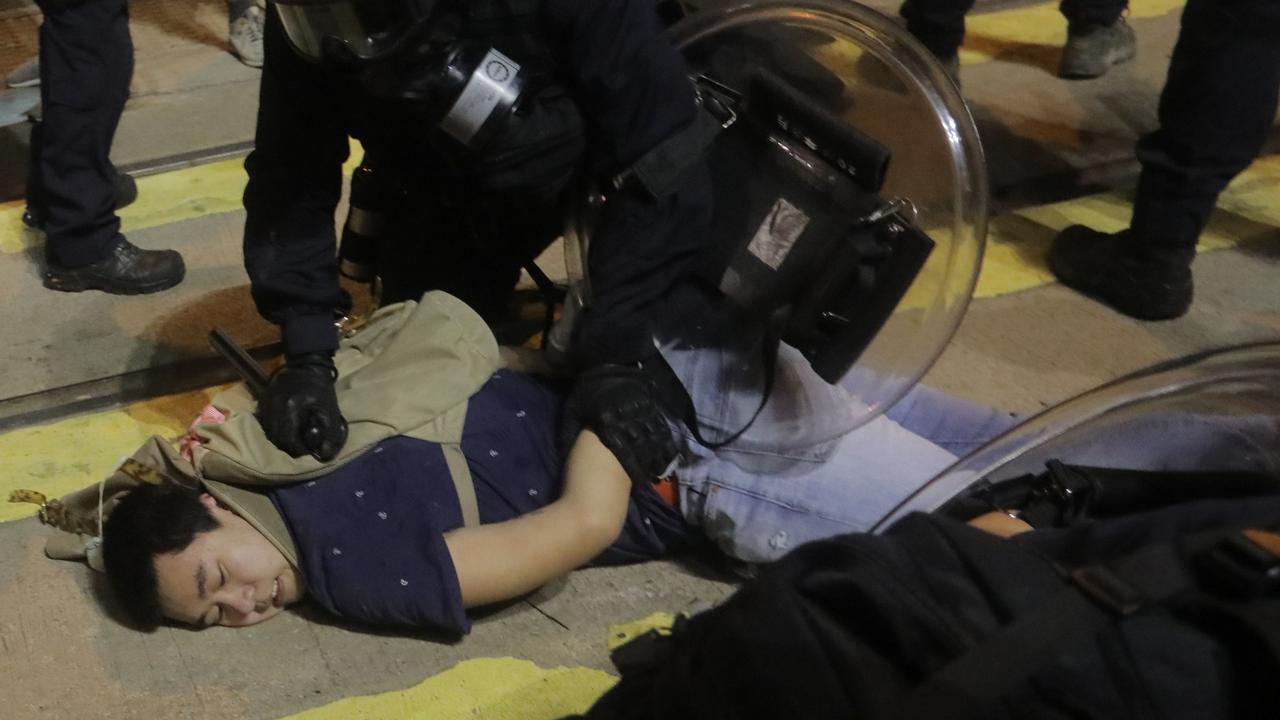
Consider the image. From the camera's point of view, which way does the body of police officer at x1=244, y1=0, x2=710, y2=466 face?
toward the camera

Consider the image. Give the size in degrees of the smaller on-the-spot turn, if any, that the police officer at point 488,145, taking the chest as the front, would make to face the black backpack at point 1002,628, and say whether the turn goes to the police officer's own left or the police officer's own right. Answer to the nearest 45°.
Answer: approximately 45° to the police officer's own left
